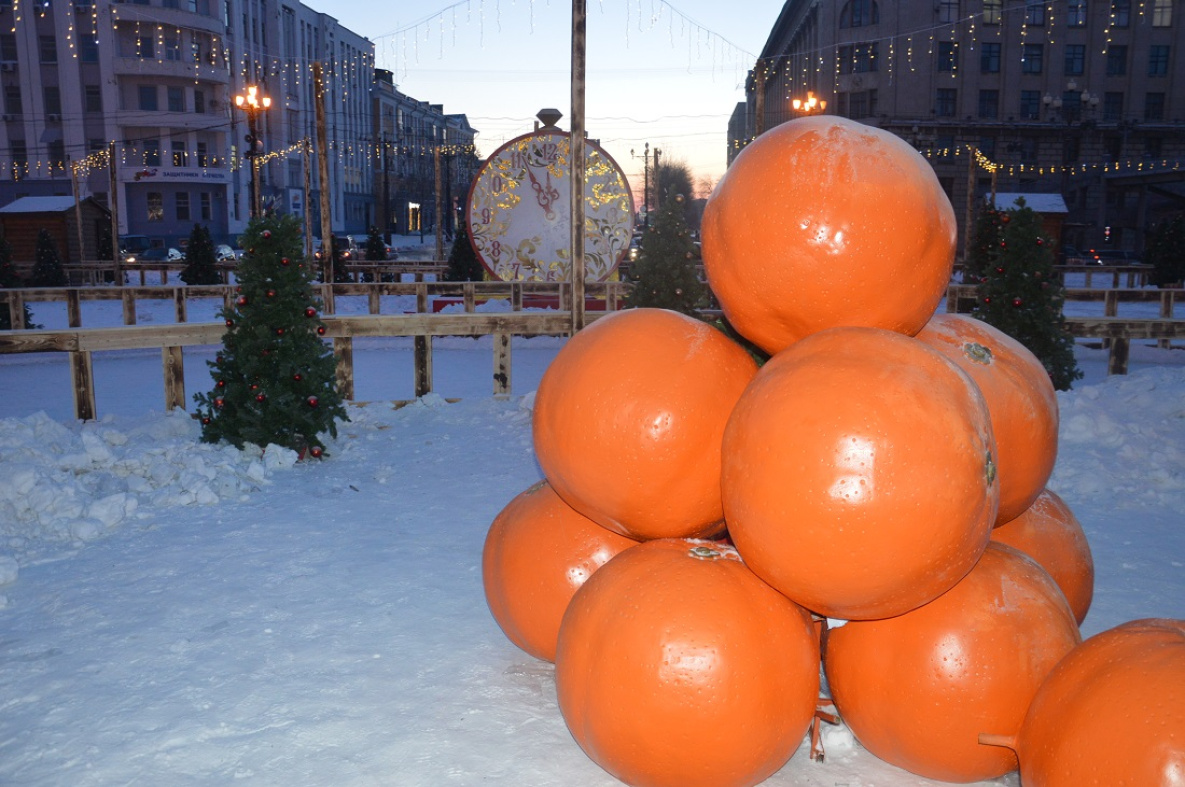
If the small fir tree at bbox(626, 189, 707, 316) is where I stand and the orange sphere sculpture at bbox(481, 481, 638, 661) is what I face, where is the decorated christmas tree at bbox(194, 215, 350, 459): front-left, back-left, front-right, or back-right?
front-right

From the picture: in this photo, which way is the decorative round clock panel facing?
toward the camera

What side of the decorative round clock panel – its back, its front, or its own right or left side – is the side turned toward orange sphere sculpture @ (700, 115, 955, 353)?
front

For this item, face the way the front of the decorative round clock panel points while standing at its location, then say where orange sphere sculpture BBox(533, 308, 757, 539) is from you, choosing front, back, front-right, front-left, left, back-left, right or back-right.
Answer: front

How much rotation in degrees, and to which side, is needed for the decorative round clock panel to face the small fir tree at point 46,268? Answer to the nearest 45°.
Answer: approximately 135° to its right

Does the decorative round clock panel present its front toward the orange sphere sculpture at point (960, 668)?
yes

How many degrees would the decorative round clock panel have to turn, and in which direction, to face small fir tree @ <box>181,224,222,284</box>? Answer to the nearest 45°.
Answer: approximately 135° to its right

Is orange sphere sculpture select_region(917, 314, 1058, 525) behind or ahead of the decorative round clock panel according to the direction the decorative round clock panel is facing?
ahead

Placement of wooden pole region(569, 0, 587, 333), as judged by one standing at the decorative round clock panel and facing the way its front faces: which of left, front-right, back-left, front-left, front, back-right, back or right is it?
front

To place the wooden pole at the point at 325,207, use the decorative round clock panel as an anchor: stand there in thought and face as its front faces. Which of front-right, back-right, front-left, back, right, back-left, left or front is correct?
right

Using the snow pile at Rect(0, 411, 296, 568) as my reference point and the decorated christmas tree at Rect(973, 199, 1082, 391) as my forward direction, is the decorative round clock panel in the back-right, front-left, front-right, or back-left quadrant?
front-left

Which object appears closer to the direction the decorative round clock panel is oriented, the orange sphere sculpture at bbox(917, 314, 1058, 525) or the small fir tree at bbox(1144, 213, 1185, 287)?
the orange sphere sculpture

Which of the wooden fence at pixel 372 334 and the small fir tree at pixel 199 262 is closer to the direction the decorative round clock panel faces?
the wooden fence

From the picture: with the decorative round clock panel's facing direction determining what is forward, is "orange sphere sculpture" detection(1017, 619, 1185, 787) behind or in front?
in front

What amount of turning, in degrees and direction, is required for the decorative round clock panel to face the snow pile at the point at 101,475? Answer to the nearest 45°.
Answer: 0° — it already faces it

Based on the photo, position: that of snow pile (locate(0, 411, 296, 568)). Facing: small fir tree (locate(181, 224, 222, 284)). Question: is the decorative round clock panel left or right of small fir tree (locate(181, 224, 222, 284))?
right

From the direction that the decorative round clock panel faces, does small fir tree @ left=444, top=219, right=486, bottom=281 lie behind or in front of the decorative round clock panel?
behind

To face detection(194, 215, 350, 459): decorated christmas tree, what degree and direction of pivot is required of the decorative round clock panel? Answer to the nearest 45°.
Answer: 0° — it already faces it

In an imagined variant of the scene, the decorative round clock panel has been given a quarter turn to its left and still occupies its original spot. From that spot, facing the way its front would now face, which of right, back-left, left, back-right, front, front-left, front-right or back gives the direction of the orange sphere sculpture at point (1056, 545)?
right
